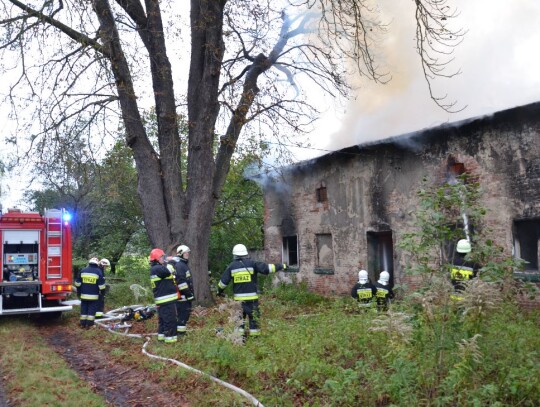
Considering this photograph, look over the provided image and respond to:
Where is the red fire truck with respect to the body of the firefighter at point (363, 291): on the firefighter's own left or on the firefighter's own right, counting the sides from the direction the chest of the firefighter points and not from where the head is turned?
on the firefighter's own left

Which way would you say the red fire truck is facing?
away from the camera

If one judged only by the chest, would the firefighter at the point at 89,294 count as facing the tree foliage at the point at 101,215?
yes

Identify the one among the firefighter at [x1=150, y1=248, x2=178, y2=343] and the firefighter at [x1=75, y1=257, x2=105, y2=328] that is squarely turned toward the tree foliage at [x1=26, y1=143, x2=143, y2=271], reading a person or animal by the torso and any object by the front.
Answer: the firefighter at [x1=75, y1=257, x2=105, y2=328]

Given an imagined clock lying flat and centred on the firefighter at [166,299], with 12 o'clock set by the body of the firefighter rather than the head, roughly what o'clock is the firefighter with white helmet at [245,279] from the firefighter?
The firefighter with white helmet is roughly at 1 o'clock from the firefighter.

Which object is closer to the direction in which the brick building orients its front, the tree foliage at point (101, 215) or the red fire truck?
the red fire truck

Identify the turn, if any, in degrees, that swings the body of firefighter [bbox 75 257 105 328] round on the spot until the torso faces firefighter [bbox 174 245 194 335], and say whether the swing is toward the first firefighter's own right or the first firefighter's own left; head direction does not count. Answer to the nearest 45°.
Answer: approximately 135° to the first firefighter's own right

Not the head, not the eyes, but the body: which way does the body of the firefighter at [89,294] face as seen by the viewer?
away from the camera

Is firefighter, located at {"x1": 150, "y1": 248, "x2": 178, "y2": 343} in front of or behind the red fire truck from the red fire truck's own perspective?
behind

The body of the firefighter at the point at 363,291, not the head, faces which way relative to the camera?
away from the camera

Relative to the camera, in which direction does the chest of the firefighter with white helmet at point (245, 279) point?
away from the camera

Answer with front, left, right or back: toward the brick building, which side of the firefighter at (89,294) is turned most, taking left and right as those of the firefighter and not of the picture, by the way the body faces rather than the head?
right

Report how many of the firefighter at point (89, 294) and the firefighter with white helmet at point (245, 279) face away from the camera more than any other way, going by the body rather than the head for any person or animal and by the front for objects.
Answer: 2

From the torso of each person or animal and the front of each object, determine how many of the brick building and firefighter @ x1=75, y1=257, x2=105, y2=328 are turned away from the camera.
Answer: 1

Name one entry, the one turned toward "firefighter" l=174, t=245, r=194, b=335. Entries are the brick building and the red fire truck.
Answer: the brick building
